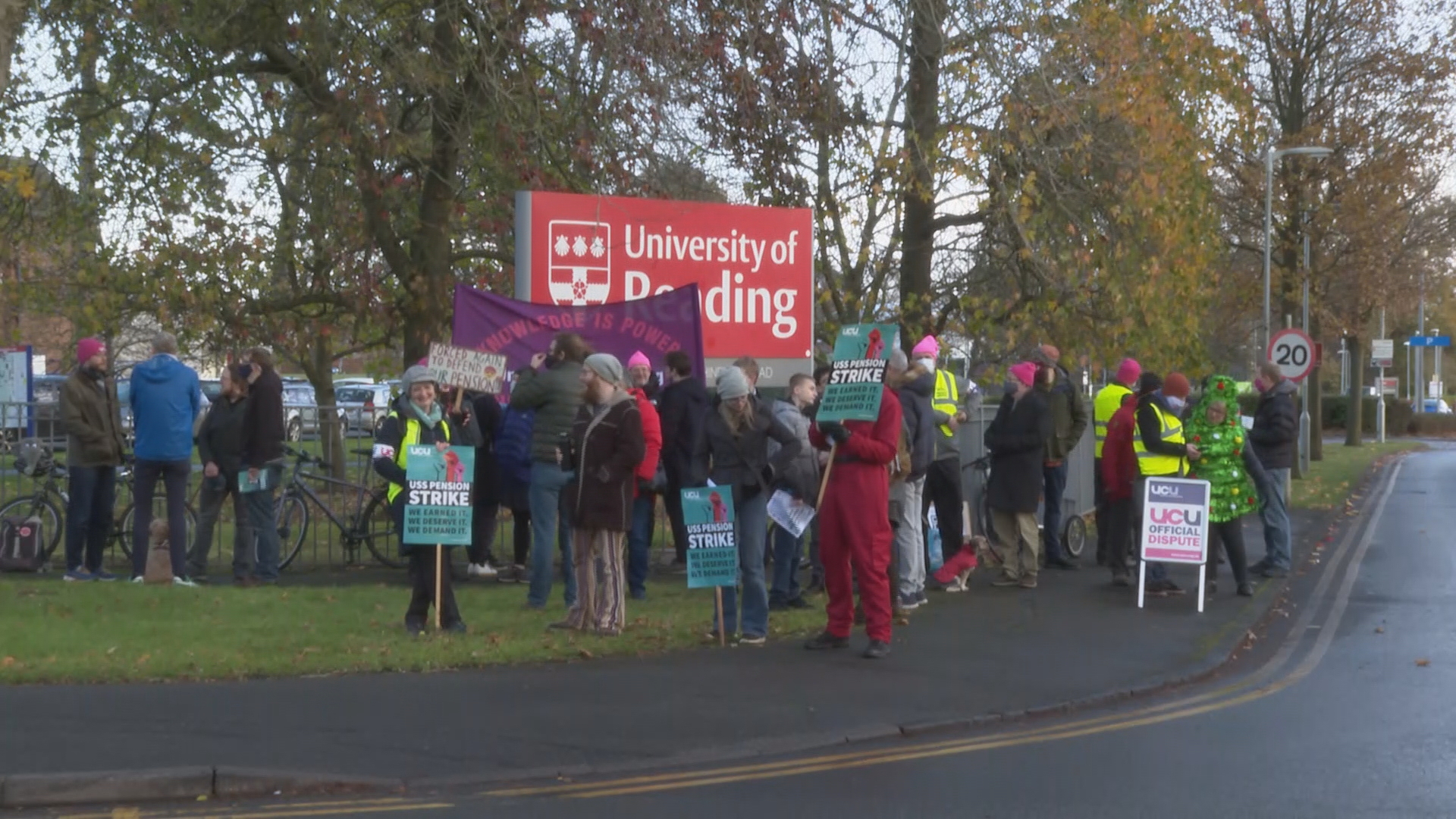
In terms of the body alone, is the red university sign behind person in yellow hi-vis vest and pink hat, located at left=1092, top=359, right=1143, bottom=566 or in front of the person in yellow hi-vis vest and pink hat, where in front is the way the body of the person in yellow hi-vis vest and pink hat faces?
behind

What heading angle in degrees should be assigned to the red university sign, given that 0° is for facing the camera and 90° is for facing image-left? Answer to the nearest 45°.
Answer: approximately 315°

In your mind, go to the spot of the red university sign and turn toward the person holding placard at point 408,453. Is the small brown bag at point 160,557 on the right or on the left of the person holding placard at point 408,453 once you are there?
right

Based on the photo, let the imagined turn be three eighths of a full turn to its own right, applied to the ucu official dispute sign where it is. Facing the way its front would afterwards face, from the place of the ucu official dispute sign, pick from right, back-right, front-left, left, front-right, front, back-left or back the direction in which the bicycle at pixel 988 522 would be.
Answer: front

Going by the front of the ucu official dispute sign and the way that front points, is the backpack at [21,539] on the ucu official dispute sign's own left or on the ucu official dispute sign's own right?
on the ucu official dispute sign's own right
